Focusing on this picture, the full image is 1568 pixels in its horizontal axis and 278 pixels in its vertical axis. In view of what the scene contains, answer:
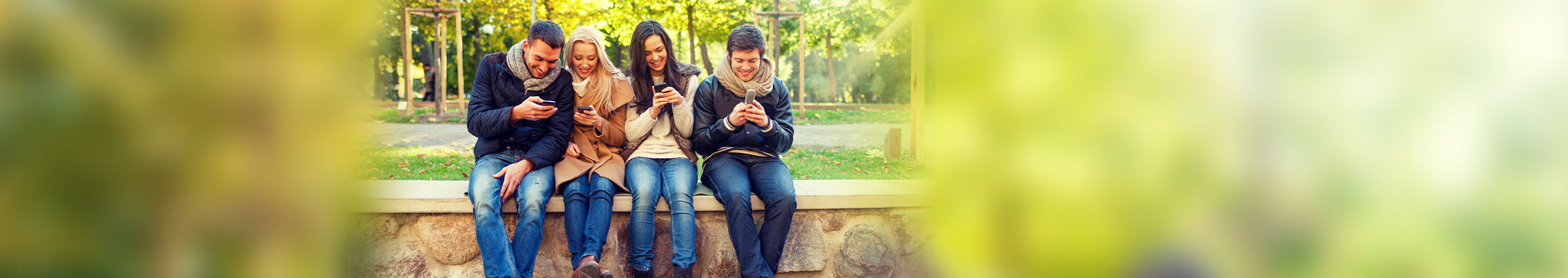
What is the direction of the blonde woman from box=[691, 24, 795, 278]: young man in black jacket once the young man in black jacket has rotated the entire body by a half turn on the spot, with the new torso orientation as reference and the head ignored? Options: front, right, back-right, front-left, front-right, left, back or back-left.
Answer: left

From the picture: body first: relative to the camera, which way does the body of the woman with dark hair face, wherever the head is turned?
toward the camera

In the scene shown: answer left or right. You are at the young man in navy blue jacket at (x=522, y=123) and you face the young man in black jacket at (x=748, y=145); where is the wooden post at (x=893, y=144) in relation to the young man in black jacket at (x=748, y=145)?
left

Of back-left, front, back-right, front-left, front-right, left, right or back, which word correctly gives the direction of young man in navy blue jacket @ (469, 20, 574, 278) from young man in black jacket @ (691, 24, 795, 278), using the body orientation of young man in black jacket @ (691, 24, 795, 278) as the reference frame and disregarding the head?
right

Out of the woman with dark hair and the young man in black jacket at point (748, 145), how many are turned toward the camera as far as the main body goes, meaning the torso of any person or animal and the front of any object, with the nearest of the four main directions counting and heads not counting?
2

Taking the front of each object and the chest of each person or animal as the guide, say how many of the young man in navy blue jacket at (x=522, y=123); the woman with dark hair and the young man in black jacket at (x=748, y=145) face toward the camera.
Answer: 3

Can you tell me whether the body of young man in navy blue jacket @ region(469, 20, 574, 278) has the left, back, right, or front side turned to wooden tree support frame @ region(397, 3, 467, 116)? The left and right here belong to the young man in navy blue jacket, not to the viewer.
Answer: back

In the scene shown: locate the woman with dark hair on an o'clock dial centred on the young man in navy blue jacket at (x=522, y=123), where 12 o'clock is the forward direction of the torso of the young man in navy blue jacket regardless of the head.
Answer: The woman with dark hair is roughly at 9 o'clock from the young man in navy blue jacket.

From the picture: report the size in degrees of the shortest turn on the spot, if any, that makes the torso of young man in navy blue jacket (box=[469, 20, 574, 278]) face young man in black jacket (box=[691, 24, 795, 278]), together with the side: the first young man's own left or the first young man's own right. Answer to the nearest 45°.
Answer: approximately 90° to the first young man's own left

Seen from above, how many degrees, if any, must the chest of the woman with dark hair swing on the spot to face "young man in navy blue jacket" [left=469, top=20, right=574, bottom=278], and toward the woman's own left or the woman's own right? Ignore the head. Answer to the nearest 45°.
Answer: approximately 90° to the woman's own right

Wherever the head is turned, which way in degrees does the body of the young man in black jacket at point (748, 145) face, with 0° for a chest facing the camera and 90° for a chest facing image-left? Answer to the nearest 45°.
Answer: approximately 0°

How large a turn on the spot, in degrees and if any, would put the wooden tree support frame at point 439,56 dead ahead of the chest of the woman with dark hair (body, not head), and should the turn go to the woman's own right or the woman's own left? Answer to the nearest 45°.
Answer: approximately 180°
